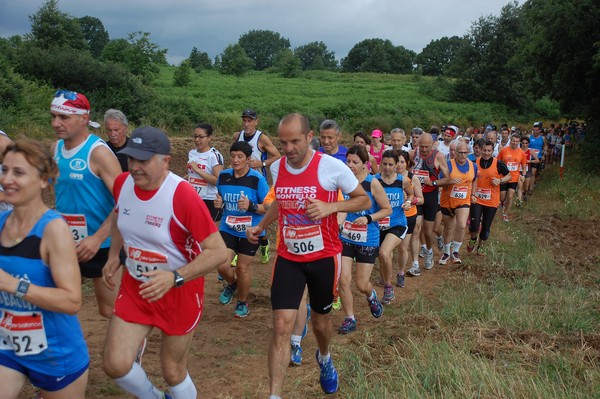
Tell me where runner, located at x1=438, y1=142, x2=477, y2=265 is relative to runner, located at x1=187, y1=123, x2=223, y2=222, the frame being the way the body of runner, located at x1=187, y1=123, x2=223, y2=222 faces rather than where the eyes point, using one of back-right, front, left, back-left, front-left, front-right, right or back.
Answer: back-left

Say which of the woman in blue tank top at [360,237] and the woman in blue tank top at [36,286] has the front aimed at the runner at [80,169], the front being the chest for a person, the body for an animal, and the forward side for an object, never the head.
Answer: the woman in blue tank top at [360,237]

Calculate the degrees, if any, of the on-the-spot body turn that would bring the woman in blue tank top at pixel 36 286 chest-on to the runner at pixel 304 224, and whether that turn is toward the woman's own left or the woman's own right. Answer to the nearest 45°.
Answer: approximately 135° to the woman's own left

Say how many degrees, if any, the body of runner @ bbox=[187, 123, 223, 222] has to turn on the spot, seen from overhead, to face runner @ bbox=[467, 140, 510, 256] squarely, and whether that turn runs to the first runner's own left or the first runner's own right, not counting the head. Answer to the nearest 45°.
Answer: approximately 135° to the first runner's own left

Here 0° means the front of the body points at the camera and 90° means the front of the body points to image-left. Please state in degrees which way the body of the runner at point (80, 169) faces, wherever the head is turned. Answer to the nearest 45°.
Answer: approximately 45°

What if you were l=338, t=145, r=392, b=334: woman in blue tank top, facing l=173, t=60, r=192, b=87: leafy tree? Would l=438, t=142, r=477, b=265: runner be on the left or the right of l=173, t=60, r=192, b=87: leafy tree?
right
